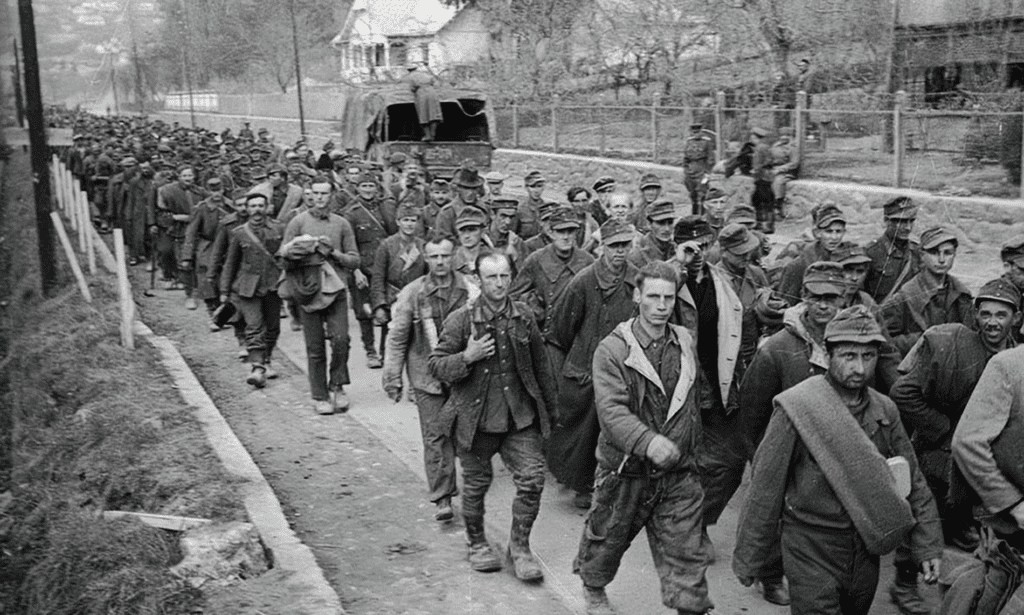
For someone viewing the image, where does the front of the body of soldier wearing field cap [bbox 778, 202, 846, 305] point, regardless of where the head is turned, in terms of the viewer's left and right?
facing the viewer and to the right of the viewer

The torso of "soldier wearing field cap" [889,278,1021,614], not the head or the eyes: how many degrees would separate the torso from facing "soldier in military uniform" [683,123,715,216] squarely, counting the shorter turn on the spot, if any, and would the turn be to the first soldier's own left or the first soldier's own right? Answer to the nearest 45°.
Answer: approximately 135° to the first soldier's own left

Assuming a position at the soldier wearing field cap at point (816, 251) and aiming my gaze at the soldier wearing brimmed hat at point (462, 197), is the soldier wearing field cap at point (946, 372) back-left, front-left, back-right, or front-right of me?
back-left

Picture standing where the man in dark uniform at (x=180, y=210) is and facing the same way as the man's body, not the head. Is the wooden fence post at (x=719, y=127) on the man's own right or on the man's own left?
on the man's own left

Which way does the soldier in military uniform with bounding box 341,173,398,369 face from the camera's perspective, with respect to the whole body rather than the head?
toward the camera

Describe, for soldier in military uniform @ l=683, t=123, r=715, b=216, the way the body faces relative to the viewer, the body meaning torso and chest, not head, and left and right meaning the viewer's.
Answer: facing the viewer

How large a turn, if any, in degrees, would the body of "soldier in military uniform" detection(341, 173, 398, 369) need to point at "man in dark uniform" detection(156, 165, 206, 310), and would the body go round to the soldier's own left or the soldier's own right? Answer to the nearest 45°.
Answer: approximately 135° to the soldier's own right

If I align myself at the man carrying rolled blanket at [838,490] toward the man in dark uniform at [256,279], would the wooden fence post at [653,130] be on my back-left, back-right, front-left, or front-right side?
front-right

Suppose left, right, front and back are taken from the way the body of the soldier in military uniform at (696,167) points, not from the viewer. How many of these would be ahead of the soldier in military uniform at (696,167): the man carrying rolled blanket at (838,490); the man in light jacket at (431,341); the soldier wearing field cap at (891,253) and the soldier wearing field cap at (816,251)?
4

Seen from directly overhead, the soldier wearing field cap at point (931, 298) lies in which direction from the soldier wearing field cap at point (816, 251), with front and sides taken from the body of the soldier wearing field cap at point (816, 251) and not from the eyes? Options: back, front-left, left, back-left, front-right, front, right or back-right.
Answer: front

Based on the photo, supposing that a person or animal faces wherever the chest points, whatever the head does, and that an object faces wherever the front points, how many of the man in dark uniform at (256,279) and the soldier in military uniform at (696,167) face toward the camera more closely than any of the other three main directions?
2

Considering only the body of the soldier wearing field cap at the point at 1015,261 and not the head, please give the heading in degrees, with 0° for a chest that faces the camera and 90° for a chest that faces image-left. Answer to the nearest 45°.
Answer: approximately 315°

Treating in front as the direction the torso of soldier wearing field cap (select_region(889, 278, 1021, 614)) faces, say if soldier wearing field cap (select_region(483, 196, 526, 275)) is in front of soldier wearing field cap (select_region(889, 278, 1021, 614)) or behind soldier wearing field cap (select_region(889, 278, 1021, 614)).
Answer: behind

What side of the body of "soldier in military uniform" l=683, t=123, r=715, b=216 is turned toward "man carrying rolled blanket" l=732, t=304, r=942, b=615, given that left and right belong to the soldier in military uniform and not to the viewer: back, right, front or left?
front
